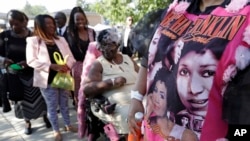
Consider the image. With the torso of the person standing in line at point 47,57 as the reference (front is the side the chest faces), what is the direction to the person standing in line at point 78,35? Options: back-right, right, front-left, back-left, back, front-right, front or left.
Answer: left

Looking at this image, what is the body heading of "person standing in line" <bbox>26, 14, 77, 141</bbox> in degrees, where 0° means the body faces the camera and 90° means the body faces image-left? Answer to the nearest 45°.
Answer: approximately 315°
